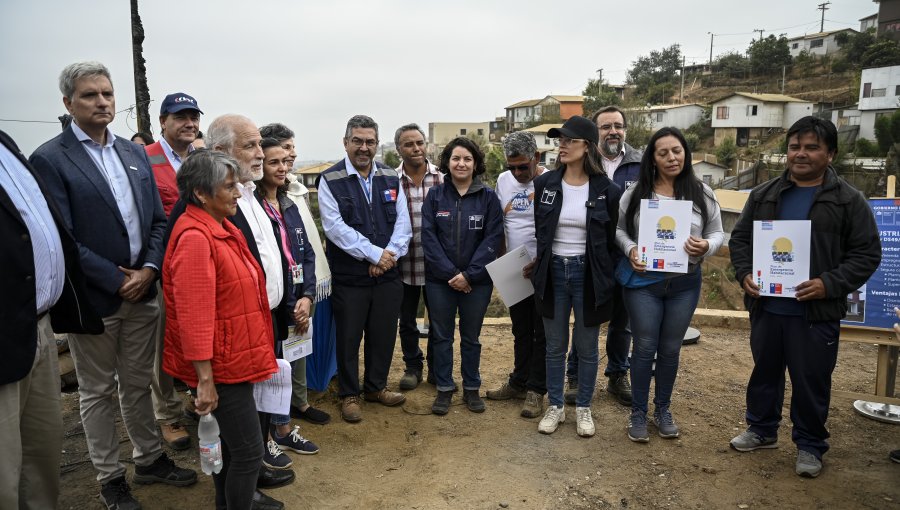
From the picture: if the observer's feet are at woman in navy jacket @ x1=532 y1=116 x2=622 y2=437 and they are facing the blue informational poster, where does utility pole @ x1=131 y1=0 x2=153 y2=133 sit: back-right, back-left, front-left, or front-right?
back-left

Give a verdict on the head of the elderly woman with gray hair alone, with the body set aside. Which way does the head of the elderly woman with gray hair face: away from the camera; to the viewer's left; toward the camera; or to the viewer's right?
to the viewer's right

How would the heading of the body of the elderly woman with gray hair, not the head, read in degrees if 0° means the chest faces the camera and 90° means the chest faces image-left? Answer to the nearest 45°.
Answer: approximately 270°

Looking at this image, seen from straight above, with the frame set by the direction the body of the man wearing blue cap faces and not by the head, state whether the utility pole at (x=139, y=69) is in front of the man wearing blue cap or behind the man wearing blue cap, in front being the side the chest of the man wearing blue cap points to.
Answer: behind

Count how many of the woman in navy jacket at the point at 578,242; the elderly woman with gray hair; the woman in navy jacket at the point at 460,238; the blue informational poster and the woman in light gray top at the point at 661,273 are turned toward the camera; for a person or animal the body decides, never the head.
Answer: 4

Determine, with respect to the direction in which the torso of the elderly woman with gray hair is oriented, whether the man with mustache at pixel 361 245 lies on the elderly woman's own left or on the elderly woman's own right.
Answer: on the elderly woman's own left

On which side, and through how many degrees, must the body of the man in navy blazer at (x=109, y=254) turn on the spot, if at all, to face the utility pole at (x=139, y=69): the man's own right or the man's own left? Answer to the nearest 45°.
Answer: approximately 135° to the man's own left

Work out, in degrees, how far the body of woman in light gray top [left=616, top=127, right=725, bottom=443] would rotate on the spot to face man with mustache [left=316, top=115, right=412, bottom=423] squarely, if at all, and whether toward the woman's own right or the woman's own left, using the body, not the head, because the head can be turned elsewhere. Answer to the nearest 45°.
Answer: approximately 90° to the woman's own right
